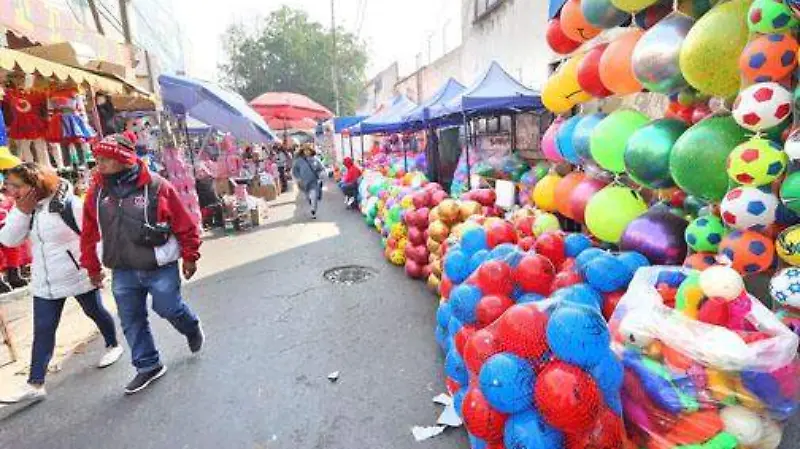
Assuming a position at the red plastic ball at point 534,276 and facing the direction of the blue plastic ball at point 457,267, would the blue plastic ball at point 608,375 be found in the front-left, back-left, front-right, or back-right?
back-left

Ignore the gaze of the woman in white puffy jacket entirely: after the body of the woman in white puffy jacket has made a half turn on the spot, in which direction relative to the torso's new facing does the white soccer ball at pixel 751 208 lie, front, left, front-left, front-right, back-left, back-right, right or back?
right

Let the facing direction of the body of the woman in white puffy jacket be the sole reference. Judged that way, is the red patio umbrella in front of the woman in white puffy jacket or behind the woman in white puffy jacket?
behind

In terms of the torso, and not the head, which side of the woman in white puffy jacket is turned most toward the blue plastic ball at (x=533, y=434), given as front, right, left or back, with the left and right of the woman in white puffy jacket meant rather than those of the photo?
left

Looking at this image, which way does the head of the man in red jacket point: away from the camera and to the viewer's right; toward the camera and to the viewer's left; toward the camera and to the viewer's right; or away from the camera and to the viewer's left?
toward the camera and to the viewer's left

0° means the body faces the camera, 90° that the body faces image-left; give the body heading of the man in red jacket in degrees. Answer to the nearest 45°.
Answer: approximately 45°

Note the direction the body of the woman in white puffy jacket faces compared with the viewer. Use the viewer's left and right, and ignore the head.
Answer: facing the viewer and to the left of the viewer
